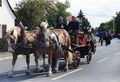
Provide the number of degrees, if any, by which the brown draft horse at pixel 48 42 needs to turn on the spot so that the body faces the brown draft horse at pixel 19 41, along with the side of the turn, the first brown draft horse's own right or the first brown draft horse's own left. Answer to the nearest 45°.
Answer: approximately 45° to the first brown draft horse's own right

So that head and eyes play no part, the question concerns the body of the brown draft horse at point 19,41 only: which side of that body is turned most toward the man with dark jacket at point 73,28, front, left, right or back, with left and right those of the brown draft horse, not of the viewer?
back

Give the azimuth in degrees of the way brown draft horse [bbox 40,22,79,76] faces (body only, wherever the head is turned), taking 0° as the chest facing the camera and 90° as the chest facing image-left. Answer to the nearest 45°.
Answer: approximately 45°

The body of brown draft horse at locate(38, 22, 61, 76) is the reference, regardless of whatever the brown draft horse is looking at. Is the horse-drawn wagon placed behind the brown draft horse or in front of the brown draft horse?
behind

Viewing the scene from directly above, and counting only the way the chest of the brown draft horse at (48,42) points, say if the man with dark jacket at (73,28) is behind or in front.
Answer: behind

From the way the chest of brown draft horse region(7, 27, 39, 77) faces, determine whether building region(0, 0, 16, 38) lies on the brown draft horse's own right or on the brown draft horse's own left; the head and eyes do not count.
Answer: on the brown draft horse's own right

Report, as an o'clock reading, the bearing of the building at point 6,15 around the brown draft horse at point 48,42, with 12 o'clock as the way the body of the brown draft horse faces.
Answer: The building is roughly at 4 o'clock from the brown draft horse.
